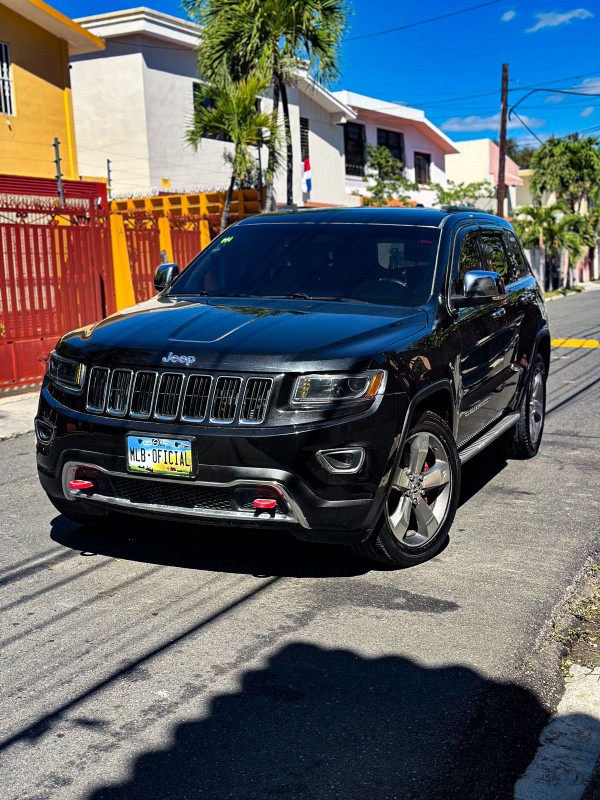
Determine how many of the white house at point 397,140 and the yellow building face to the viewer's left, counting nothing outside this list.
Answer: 0

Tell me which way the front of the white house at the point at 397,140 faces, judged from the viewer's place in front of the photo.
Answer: facing the viewer and to the right of the viewer

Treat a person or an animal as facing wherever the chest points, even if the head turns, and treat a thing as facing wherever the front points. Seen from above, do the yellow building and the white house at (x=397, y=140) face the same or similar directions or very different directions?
same or similar directions

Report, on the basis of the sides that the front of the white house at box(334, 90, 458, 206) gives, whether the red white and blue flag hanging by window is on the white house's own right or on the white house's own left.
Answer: on the white house's own right

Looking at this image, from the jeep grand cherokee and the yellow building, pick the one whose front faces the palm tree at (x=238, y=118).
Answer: the yellow building

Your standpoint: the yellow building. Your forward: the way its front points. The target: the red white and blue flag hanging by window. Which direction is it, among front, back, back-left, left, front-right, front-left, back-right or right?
left

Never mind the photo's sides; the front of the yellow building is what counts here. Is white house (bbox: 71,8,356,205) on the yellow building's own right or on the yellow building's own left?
on the yellow building's own left

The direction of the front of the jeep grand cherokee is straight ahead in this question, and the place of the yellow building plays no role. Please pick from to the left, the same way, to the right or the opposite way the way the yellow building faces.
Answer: to the left

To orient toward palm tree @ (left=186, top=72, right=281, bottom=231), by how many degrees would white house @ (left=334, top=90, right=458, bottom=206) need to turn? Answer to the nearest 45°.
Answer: approximately 45° to its right

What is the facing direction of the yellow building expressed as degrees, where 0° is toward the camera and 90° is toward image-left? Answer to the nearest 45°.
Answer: approximately 315°

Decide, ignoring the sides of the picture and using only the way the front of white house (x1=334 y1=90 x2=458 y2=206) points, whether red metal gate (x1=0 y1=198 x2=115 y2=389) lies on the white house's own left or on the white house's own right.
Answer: on the white house's own right

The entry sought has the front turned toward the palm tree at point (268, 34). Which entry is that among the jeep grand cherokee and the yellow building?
the yellow building

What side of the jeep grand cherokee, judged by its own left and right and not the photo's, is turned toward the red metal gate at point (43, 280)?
right

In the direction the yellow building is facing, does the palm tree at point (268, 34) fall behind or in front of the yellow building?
in front

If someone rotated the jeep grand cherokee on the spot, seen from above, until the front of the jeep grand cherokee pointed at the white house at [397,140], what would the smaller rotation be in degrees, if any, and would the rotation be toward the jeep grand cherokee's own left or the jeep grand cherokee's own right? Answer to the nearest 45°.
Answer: approximately 135° to the jeep grand cherokee's own right

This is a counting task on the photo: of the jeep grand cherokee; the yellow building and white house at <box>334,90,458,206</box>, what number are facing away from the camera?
0

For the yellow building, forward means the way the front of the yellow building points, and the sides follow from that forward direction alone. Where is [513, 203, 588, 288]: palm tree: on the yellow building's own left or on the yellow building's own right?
on the yellow building's own left

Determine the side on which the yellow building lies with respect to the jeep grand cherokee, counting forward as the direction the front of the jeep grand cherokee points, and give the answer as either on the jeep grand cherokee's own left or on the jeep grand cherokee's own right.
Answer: on the jeep grand cherokee's own right
